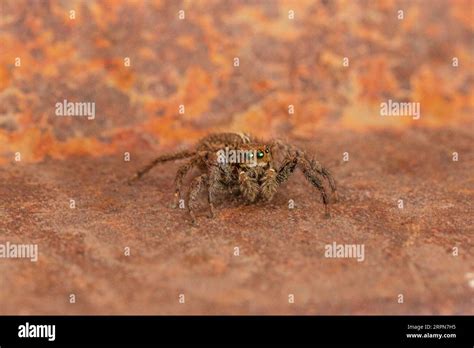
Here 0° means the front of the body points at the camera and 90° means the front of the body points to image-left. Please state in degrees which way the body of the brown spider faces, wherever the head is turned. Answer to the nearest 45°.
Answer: approximately 315°
